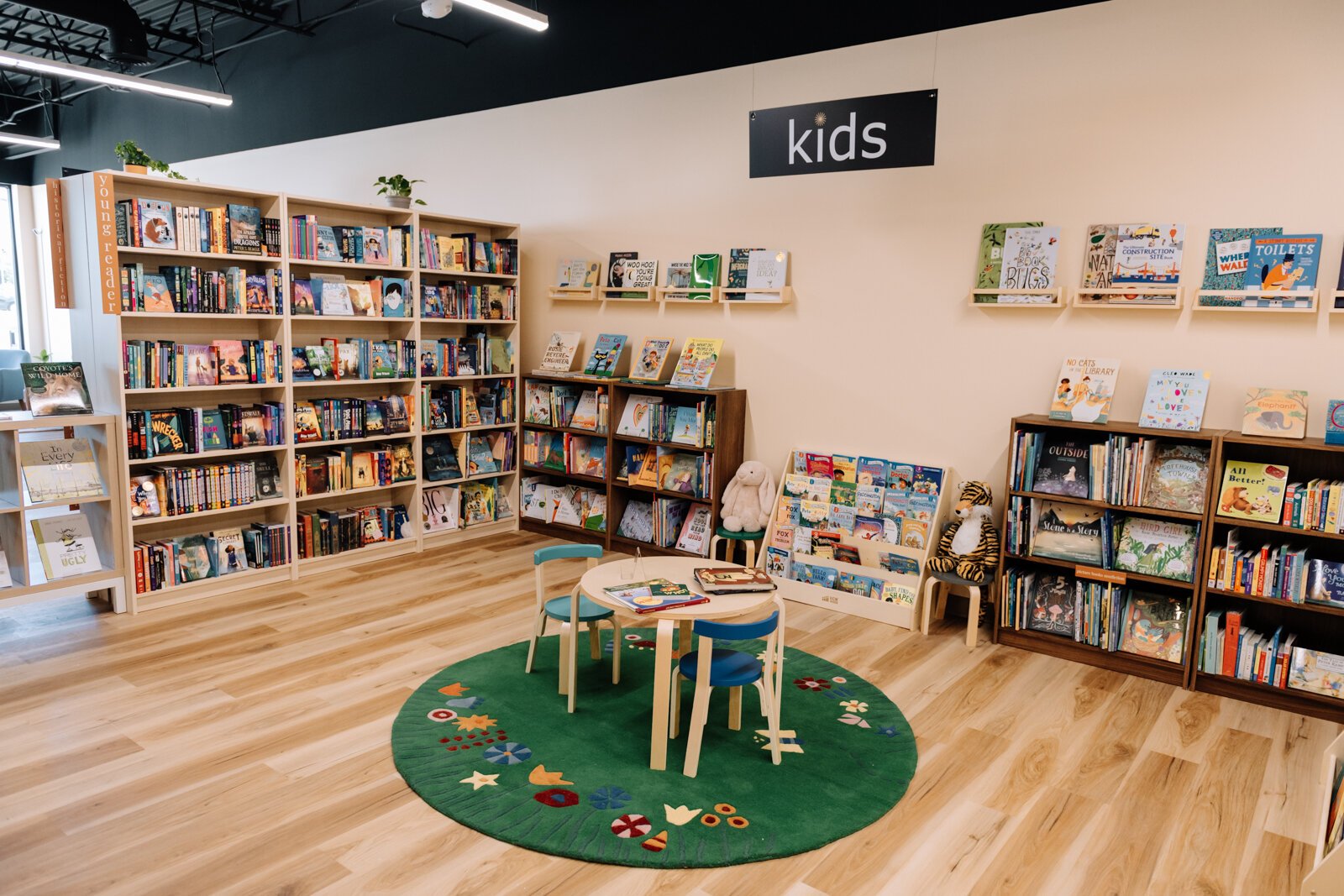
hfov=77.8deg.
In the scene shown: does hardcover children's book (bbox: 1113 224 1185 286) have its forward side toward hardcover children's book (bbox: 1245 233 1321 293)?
no

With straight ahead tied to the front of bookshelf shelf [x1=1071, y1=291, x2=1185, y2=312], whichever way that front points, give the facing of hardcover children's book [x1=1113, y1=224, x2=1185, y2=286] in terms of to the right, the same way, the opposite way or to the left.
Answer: the same way

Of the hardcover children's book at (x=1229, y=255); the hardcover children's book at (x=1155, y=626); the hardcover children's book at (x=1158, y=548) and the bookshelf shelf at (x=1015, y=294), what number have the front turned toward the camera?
4

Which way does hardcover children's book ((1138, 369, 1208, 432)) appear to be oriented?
toward the camera

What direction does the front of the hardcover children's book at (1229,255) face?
toward the camera

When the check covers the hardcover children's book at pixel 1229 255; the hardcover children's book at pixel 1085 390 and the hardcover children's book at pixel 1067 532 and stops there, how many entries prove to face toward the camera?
3

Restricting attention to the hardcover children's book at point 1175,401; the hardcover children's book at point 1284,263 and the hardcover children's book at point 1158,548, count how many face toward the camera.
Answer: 3

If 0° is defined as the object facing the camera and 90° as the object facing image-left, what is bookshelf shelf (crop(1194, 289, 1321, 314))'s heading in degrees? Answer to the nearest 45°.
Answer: approximately 0°

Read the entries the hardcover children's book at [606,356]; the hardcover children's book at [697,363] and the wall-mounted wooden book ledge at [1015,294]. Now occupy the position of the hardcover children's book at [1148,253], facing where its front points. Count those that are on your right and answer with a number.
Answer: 3

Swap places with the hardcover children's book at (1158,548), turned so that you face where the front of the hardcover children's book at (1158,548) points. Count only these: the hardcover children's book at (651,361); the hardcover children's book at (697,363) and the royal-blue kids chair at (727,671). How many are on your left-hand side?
0

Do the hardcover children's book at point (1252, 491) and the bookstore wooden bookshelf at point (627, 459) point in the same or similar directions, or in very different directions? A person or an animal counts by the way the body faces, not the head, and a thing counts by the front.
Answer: same or similar directions

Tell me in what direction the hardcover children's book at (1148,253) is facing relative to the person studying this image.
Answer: facing the viewer

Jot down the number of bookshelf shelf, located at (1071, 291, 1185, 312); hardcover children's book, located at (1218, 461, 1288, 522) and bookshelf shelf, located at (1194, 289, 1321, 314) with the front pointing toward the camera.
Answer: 3
